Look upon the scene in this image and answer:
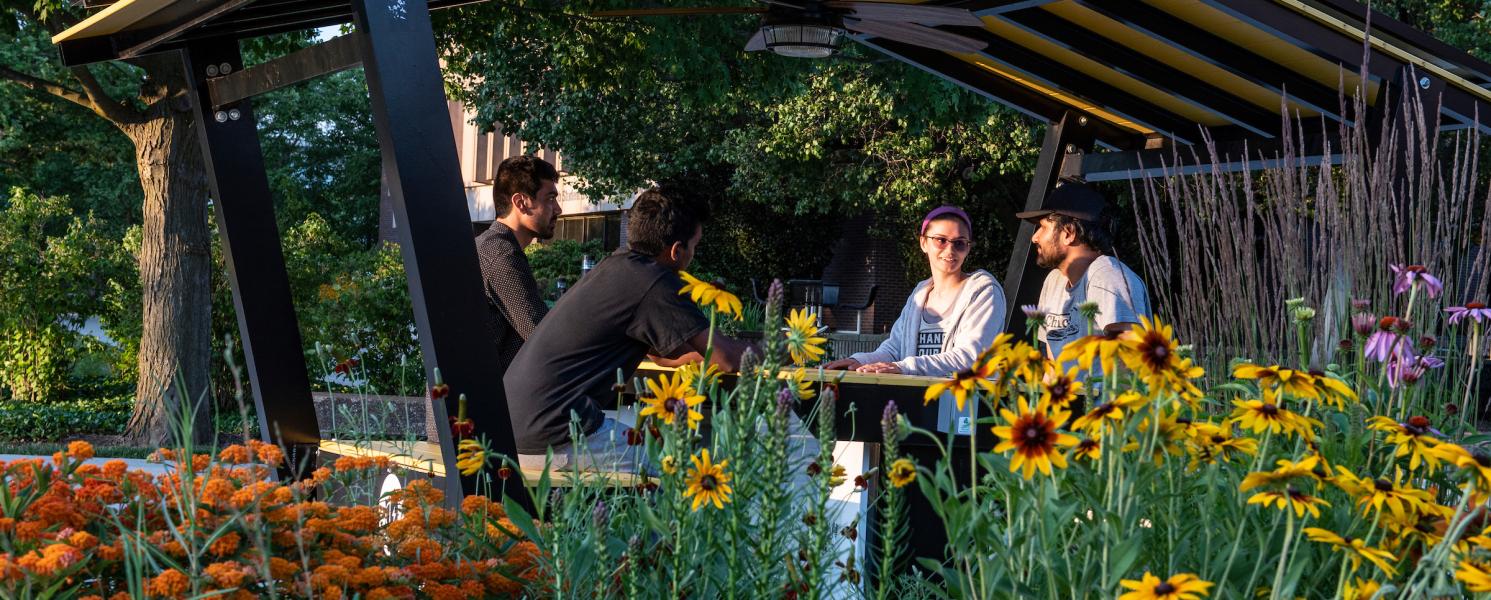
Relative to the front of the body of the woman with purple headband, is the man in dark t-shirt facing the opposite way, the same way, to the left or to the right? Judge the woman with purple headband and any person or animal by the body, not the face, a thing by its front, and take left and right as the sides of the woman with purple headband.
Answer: the opposite way

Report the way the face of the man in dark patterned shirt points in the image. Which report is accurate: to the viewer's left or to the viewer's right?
to the viewer's right

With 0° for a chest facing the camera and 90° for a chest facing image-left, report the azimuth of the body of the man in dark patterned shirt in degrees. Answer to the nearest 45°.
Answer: approximately 270°

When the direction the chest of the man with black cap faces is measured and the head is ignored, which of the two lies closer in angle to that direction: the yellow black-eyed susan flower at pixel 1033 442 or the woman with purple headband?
the woman with purple headband

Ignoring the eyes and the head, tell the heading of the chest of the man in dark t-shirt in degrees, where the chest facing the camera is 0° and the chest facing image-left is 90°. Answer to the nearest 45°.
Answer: approximately 225°

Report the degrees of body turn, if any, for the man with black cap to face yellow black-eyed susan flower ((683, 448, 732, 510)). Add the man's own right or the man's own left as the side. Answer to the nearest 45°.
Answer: approximately 45° to the man's own left

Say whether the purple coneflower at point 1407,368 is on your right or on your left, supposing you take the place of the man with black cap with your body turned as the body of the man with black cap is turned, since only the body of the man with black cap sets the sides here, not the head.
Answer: on your left
